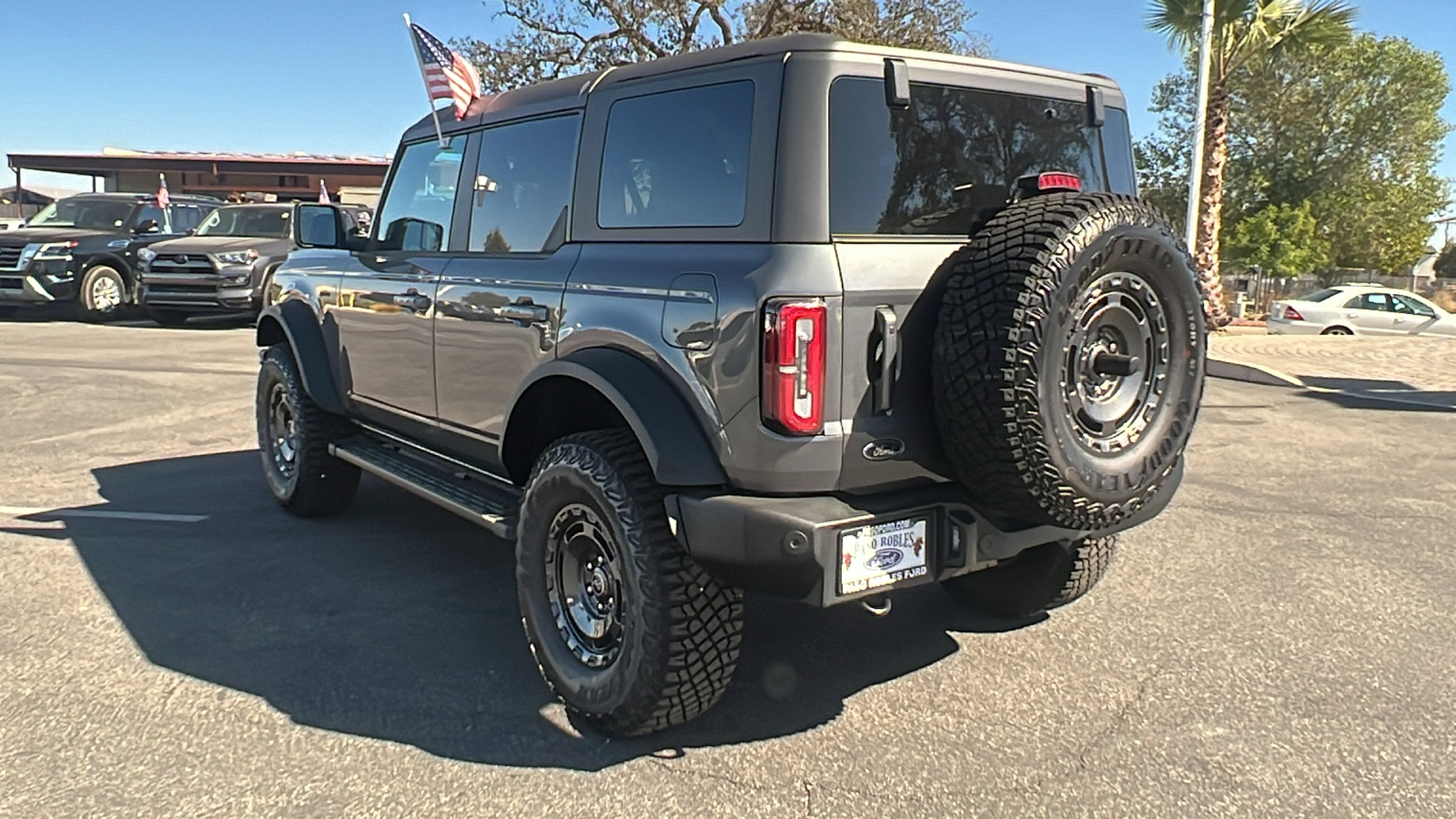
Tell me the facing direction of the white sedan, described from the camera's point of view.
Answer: facing away from the viewer and to the right of the viewer

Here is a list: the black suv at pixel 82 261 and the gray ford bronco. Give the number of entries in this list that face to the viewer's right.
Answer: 0

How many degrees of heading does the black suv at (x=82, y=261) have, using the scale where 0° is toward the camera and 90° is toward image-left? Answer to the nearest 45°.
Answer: approximately 45°

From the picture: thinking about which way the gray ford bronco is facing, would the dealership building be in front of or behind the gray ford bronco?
in front

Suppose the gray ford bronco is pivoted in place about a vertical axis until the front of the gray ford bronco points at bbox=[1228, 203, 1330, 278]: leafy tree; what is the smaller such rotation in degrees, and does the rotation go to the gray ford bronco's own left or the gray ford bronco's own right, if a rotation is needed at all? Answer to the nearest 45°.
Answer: approximately 90° to the gray ford bronco's own right

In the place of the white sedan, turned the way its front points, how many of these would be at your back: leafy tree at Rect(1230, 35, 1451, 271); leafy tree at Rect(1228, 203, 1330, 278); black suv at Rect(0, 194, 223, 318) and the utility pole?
2

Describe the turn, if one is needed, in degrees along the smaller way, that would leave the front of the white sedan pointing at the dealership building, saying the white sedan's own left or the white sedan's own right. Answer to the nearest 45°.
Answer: approximately 135° to the white sedan's own left

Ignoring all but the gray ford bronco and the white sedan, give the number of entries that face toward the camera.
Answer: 0

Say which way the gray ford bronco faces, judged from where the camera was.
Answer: facing away from the viewer and to the left of the viewer
